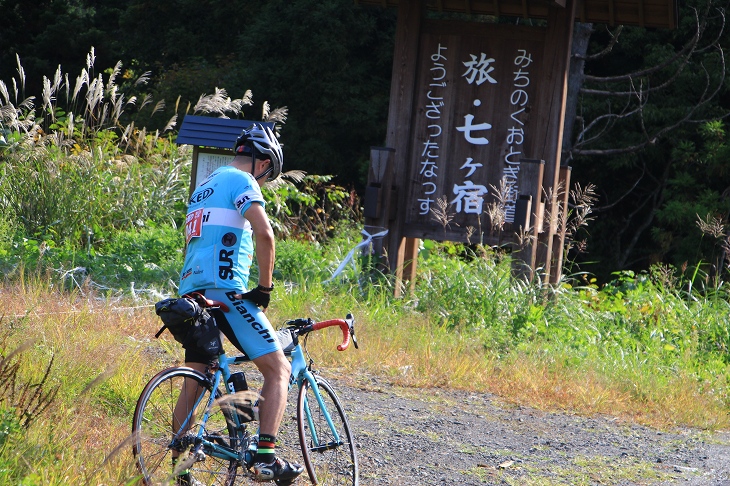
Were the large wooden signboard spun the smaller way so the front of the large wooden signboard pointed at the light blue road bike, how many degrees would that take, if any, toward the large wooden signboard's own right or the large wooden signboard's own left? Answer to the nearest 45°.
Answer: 0° — it already faces it

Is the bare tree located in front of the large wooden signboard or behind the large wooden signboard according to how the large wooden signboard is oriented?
behind

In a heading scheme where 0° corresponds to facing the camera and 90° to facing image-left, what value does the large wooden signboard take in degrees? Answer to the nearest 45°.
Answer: approximately 0°

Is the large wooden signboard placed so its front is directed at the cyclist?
yes

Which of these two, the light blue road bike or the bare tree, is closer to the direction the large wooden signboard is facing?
the light blue road bike

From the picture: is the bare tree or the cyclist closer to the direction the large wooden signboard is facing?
the cyclist
